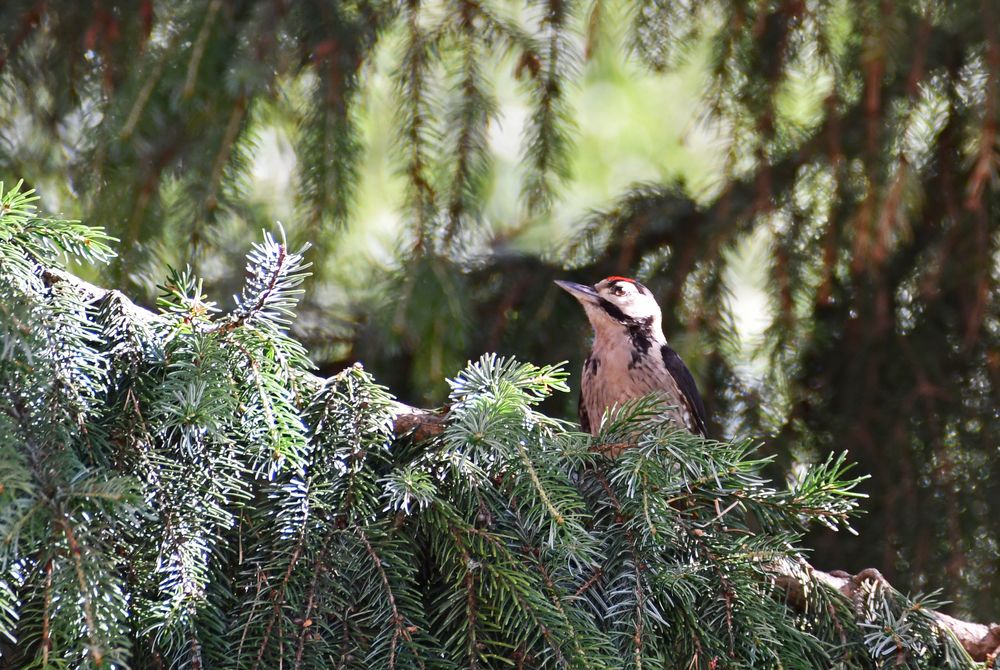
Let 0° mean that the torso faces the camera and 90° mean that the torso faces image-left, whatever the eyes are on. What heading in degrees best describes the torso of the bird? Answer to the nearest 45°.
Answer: approximately 45°
